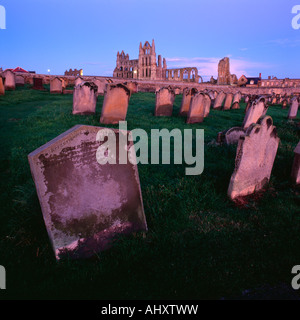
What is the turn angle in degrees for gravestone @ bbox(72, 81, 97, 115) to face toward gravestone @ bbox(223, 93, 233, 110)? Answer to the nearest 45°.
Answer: approximately 135° to its left

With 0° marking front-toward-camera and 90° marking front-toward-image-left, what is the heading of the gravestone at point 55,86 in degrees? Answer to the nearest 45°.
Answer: approximately 0°

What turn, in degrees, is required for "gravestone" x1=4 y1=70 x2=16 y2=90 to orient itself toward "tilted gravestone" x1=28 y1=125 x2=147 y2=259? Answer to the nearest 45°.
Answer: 0° — it already faces it

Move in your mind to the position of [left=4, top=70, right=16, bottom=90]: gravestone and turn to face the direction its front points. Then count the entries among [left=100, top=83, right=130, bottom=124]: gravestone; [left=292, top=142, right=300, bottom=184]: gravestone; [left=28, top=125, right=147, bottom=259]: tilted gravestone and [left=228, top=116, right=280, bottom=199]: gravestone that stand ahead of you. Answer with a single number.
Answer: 4

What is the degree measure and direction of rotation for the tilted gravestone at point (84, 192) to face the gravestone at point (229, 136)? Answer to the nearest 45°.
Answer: approximately 135° to its left

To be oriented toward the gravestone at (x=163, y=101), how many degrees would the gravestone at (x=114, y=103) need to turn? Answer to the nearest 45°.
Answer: approximately 135° to its left

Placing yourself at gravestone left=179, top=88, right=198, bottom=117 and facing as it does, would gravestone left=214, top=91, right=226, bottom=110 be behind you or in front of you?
behind
